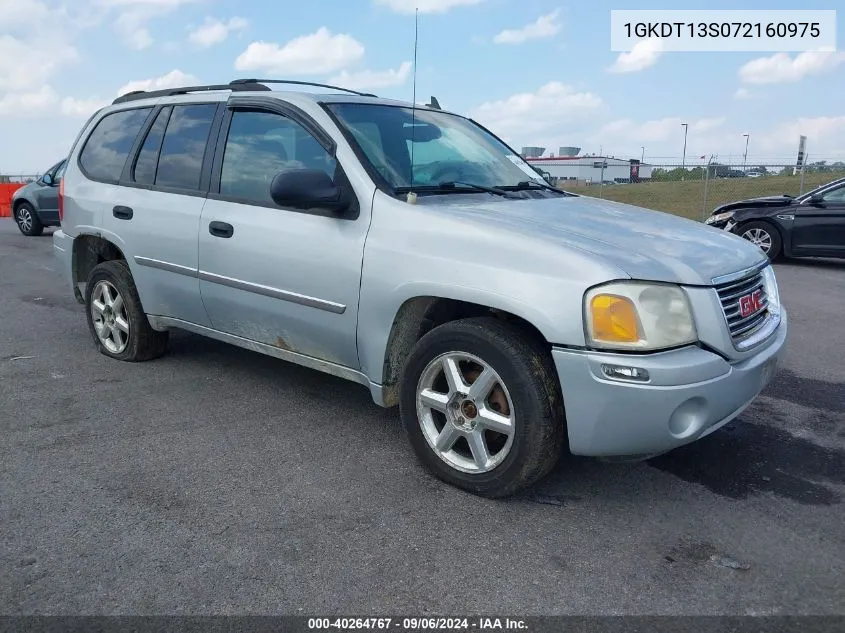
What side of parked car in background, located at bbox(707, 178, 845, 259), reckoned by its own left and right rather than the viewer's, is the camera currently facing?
left

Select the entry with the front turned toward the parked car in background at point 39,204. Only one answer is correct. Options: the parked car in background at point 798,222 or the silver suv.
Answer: the parked car in background at point 798,222

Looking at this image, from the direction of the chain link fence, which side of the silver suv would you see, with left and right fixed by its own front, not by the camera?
left

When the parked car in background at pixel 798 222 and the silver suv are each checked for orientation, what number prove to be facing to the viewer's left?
1

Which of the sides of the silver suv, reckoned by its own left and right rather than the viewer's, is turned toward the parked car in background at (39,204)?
back

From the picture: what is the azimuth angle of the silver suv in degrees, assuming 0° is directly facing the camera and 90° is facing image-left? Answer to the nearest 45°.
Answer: approximately 315°

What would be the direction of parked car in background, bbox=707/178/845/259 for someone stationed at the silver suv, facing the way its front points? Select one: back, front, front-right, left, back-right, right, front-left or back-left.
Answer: left

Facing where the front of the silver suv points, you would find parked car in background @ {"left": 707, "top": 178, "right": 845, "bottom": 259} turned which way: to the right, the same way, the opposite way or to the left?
the opposite way

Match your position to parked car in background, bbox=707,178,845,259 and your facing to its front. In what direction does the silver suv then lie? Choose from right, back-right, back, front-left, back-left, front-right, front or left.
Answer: left

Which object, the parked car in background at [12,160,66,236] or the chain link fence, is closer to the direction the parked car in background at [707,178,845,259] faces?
the parked car in background

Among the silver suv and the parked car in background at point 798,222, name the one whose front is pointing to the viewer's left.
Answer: the parked car in background
